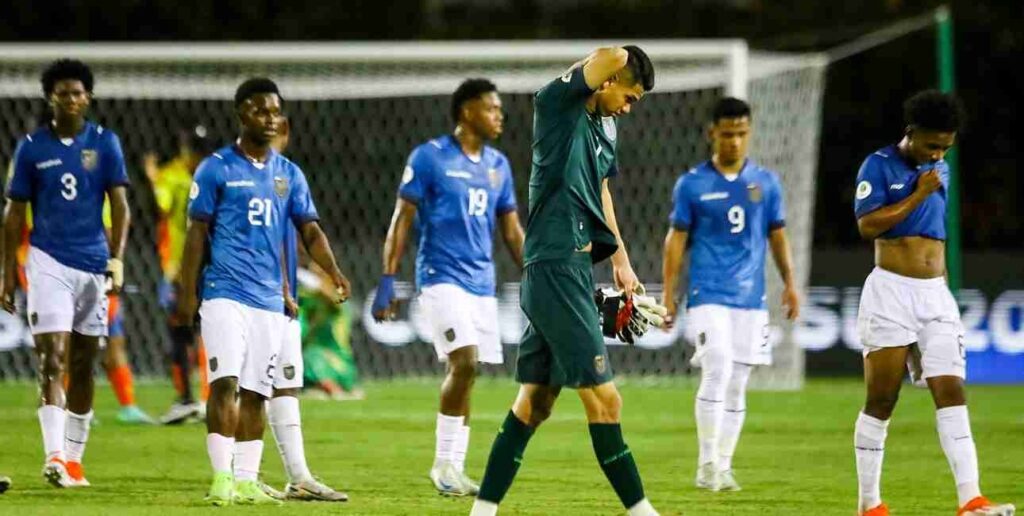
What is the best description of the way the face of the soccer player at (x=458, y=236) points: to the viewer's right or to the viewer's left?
to the viewer's right

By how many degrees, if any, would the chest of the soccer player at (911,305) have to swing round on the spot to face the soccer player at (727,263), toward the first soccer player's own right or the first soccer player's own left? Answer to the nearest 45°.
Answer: approximately 180°

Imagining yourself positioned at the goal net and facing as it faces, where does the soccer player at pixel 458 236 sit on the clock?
The soccer player is roughly at 12 o'clock from the goal net.

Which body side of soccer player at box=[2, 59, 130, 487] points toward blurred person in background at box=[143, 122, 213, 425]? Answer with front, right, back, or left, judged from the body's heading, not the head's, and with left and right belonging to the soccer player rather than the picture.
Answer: back

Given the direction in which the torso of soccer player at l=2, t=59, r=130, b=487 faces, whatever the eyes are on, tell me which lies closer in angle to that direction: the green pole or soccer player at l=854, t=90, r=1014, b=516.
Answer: the soccer player

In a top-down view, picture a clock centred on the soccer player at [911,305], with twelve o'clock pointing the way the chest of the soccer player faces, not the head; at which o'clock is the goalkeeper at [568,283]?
The goalkeeper is roughly at 3 o'clock from the soccer player.

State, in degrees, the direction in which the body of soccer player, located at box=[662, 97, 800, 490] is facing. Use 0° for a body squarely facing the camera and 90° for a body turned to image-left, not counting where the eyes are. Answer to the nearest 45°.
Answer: approximately 0°

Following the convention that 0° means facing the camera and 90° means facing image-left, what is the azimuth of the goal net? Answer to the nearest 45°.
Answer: approximately 0°

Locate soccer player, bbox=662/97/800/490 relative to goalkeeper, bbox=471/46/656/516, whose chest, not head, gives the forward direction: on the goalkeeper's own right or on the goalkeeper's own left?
on the goalkeeper's own left
